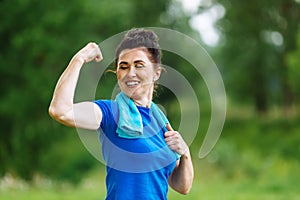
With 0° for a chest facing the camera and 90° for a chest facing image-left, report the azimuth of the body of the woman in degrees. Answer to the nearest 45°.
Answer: approximately 315°
